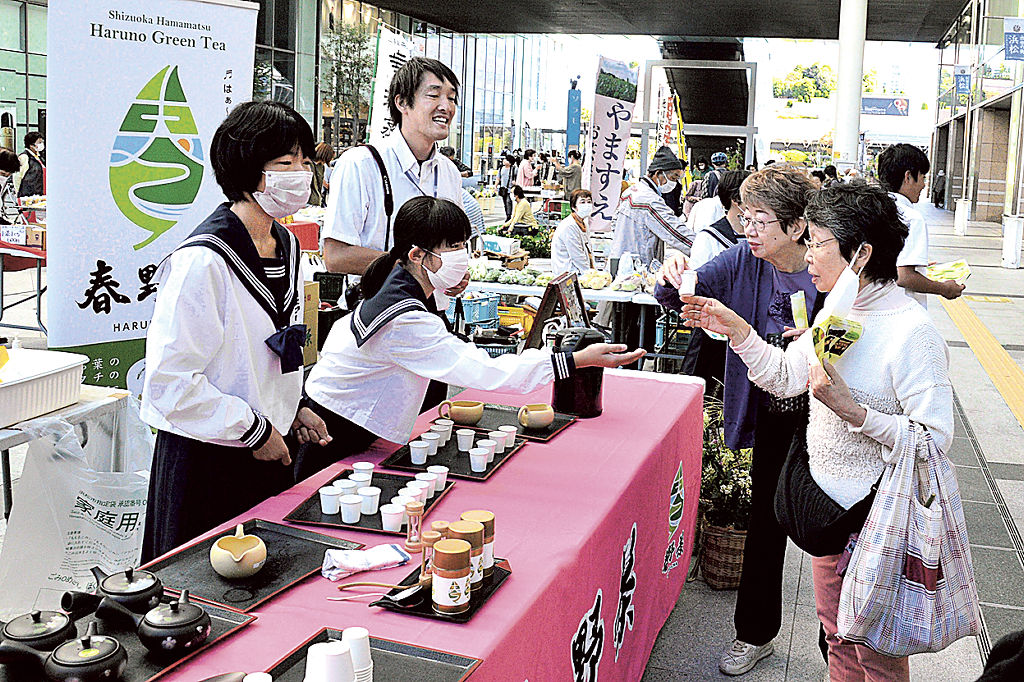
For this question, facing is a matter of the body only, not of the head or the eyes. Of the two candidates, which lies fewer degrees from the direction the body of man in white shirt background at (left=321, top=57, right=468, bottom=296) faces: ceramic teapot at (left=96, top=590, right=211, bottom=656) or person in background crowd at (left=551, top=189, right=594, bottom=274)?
the ceramic teapot

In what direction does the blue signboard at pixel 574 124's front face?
toward the camera

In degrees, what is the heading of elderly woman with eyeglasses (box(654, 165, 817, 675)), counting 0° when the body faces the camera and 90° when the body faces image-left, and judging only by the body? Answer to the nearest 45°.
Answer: approximately 45°

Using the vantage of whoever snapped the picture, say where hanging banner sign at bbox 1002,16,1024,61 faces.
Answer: facing the viewer

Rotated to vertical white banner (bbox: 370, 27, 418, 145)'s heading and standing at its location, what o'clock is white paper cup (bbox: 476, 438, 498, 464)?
The white paper cup is roughly at 12 o'clock from the vertical white banner.

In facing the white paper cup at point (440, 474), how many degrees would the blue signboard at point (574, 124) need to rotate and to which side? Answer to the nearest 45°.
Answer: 0° — it already faces it

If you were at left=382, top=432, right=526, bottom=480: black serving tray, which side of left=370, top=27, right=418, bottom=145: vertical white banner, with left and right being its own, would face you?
front

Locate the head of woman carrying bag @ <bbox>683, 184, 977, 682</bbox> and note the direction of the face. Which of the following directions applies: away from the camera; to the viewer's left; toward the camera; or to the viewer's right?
to the viewer's left

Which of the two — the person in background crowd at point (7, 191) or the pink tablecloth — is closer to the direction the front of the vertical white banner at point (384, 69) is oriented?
the pink tablecloth

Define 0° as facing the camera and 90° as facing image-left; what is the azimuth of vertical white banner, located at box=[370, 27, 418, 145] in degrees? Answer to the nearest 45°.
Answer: approximately 0°

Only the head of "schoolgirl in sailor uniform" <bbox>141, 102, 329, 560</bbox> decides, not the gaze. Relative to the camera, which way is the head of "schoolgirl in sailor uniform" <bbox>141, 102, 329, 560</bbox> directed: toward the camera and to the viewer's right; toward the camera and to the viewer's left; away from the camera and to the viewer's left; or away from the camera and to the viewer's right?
toward the camera and to the viewer's right

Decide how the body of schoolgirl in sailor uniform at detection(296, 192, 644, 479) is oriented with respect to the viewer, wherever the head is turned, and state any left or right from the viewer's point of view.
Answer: facing to the right of the viewer

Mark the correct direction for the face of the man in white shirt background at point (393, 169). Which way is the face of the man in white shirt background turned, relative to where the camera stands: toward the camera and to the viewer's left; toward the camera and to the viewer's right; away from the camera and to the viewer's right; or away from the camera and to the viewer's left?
toward the camera and to the viewer's right

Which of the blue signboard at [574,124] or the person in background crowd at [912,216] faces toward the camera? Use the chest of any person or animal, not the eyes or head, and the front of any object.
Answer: the blue signboard

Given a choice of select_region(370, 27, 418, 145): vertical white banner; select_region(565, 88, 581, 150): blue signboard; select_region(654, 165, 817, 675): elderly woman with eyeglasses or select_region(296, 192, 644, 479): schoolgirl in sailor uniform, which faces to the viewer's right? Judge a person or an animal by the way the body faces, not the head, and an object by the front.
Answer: the schoolgirl in sailor uniform

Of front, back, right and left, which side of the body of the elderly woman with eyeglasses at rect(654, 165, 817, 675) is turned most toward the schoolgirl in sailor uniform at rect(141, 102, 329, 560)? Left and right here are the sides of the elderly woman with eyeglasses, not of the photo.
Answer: front
